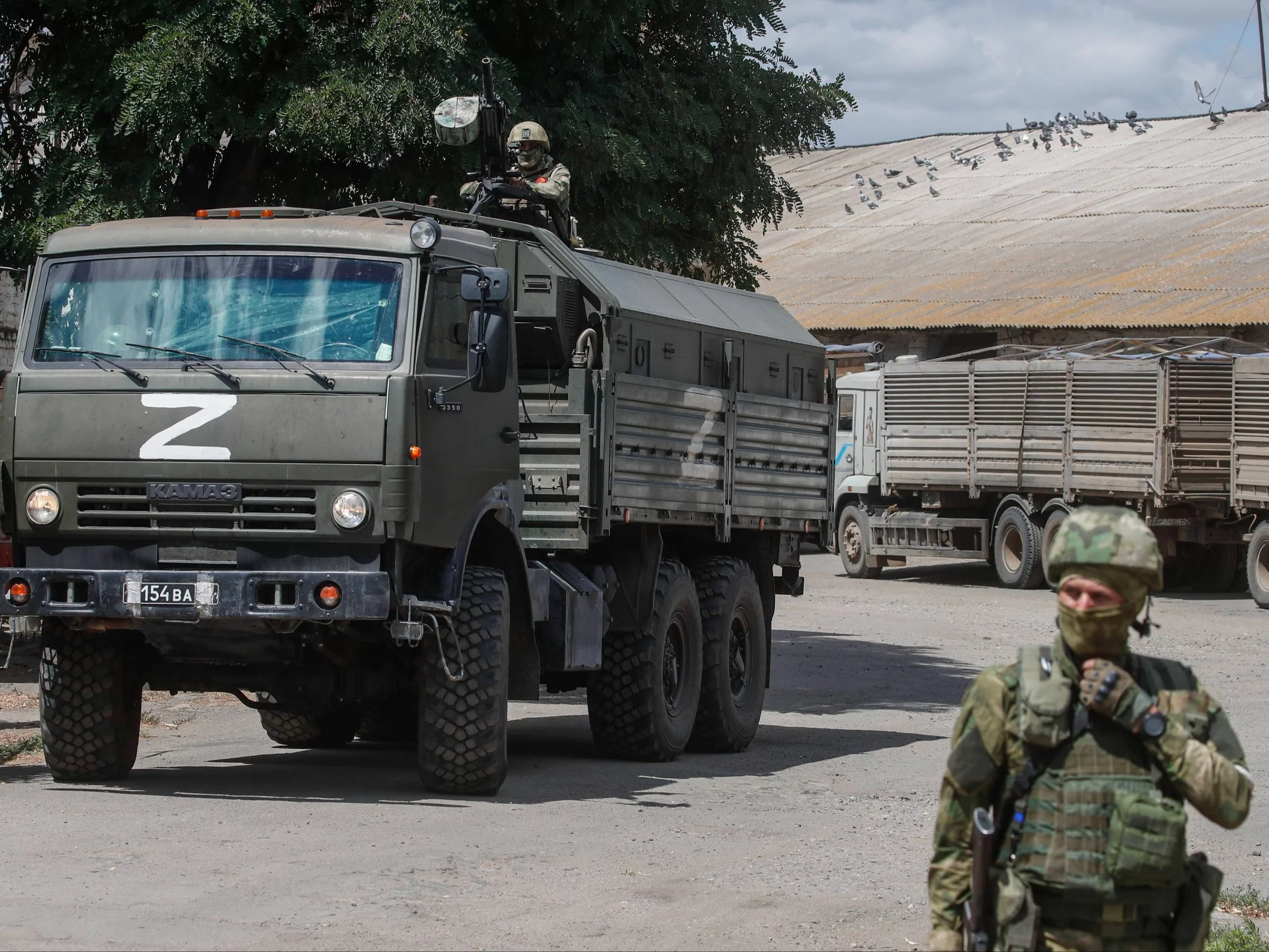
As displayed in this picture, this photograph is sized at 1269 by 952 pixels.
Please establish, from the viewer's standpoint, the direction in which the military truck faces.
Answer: facing the viewer and to the left of the viewer

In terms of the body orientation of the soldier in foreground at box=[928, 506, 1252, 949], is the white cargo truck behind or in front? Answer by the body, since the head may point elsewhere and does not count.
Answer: behind

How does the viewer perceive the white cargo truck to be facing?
facing away from the viewer and to the left of the viewer

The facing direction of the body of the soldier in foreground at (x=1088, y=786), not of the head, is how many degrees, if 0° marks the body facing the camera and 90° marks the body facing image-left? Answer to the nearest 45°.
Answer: approximately 0°

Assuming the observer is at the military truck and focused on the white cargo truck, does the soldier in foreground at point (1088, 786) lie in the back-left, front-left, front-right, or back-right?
back-right

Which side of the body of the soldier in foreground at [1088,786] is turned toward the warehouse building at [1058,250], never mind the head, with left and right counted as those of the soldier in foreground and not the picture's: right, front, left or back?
back

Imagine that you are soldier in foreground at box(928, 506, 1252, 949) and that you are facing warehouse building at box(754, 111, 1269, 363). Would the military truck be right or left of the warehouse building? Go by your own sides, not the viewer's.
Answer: left

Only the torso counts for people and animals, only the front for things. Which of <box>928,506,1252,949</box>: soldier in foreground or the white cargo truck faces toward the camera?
the soldier in foreground

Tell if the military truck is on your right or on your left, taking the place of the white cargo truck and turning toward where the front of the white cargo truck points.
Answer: on your left

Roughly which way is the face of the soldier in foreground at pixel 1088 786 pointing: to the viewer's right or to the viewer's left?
to the viewer's left

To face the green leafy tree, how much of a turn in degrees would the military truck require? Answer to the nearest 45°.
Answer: approximately 135° to its right
